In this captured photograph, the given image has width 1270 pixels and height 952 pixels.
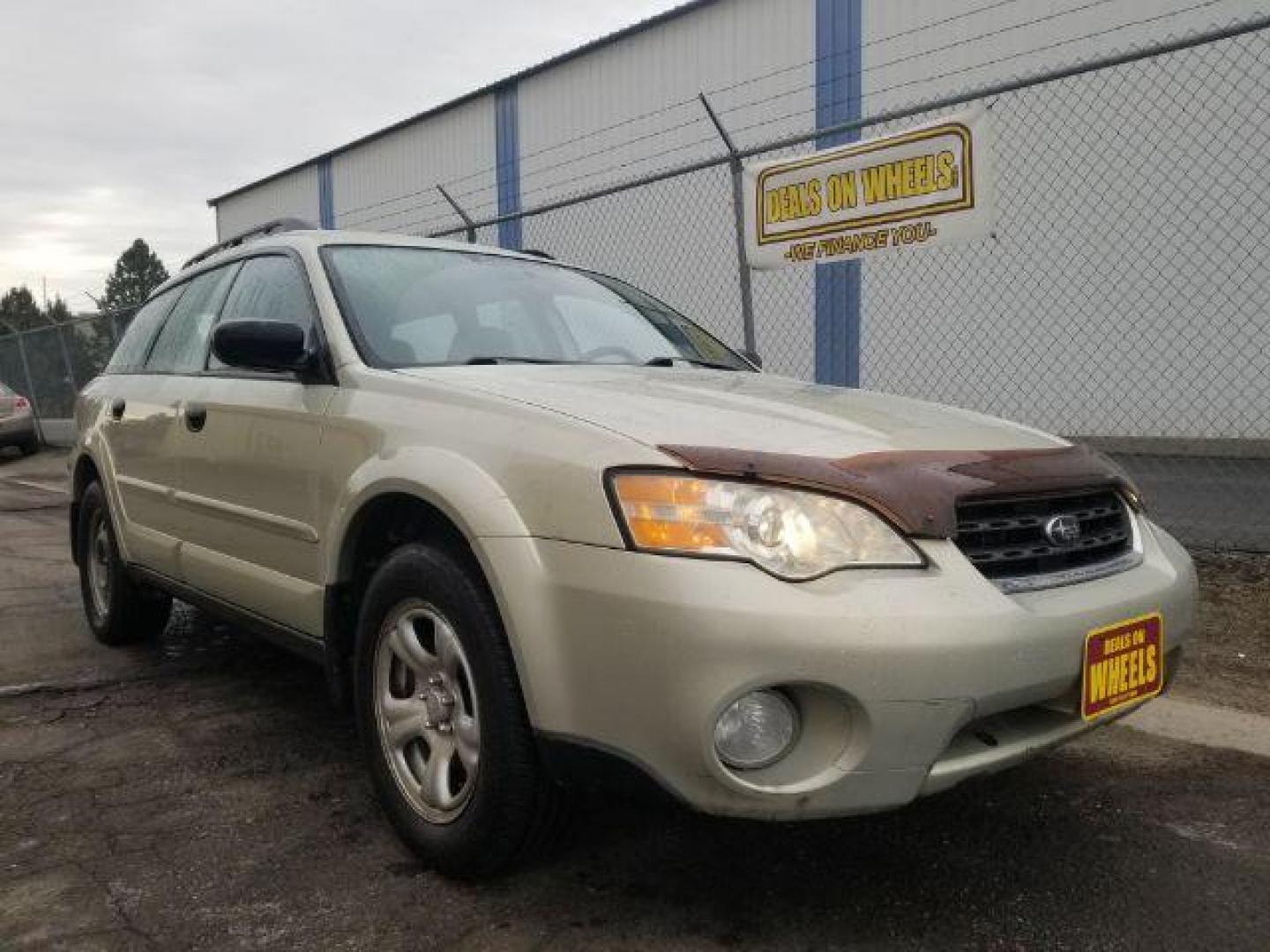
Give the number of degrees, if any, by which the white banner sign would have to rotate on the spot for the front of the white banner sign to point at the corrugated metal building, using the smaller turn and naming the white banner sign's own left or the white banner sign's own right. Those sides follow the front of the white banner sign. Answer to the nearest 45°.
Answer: approximately 135° to the white banner sign's own right

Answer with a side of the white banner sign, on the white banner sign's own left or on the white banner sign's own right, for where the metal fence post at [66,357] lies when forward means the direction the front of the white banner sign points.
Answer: on the white banner sign's own right

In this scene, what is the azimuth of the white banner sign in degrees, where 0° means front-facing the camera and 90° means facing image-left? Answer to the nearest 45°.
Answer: approximately 45°

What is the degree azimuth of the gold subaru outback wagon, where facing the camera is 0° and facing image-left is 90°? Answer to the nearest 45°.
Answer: approximately 315°

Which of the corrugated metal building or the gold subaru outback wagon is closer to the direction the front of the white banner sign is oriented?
the gold subaru outback wagon

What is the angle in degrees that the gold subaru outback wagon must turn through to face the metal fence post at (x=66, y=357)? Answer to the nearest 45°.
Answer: approximately 180°

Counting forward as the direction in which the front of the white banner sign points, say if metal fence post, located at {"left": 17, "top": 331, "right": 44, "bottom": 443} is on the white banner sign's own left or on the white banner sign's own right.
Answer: on the white banner sign's own right

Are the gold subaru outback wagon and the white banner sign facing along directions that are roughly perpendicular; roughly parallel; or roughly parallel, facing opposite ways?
roughly perpendicular

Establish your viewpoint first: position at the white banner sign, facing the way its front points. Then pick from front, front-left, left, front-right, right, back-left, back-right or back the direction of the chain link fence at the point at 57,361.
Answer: right

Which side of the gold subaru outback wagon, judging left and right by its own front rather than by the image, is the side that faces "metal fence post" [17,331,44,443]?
back
